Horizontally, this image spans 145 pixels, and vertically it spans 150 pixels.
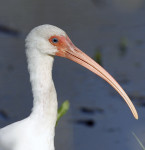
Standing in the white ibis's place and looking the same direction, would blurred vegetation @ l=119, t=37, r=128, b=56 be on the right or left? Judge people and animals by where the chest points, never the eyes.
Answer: on its left

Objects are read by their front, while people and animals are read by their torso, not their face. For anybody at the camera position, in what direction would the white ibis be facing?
facing to the right of the viewer
